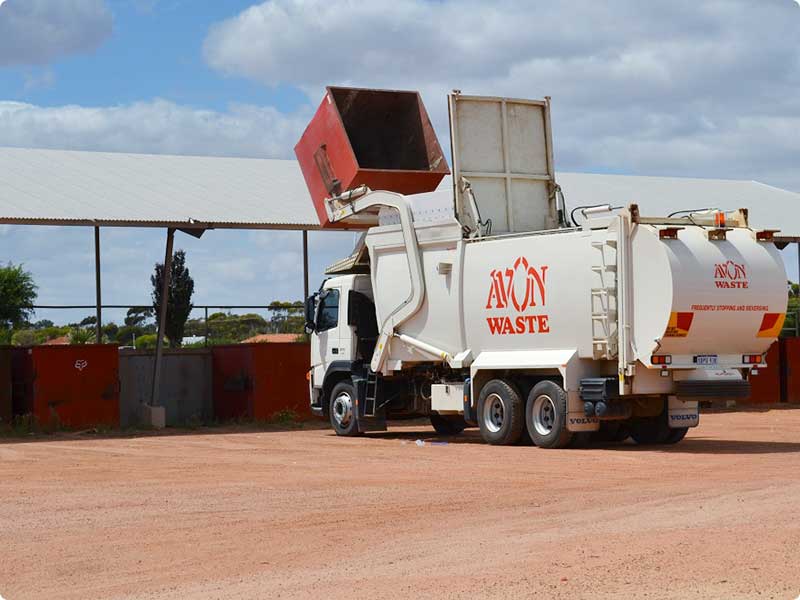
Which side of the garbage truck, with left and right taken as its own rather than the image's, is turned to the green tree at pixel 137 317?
front

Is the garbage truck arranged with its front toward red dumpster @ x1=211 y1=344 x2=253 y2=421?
yes

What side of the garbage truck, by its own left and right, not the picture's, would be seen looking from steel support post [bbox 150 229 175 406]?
front

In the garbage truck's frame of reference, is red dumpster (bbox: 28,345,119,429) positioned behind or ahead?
ahead

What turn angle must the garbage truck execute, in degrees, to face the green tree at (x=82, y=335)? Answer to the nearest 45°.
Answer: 0° — it already faces it

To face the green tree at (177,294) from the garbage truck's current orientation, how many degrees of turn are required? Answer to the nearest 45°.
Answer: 0° — it already faces it

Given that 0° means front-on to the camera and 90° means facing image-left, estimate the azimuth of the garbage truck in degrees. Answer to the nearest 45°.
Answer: approximately 135°

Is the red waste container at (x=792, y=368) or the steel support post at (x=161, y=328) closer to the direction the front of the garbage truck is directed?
the steel support post
